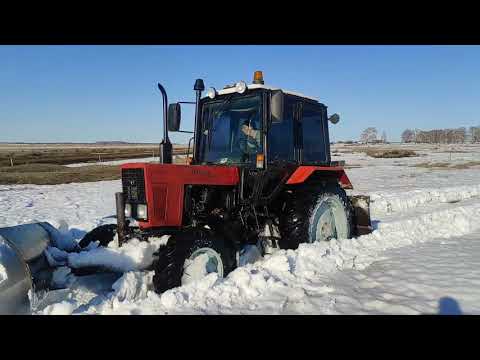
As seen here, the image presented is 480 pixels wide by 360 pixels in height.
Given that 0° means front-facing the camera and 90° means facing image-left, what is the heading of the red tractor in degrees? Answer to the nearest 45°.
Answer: approximately 45°

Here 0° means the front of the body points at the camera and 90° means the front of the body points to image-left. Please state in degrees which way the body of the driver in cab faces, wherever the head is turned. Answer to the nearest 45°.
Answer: approximately 45°
